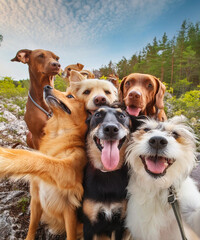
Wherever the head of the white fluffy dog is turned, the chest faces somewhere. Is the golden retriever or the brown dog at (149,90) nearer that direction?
the golden retriever

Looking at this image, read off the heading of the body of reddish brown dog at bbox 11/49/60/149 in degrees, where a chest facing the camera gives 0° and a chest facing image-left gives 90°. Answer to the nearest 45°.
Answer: approximately 315°

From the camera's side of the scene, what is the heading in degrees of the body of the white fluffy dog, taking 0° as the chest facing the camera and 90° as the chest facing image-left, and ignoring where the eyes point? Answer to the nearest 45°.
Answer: approximately 0°

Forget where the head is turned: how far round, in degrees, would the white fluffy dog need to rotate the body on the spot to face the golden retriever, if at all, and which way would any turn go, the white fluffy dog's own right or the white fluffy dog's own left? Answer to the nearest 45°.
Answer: approximately 90° to the white fluffy dog's own right

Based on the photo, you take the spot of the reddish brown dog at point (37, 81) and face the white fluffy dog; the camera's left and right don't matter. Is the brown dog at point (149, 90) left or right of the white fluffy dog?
left

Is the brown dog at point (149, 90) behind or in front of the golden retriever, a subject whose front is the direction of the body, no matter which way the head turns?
behind

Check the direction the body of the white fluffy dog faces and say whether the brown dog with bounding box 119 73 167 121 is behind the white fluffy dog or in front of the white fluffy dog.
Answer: behind

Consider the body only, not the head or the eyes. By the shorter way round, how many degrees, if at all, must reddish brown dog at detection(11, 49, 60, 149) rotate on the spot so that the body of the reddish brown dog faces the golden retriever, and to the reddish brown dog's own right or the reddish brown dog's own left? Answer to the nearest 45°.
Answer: approximately 45° to the reddish brown dog's own right

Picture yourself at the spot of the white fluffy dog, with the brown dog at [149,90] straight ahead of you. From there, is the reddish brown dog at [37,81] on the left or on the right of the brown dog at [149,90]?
left

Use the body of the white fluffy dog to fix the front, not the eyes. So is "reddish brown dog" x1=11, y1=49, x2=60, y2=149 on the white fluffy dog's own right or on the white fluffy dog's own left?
on the white fluffy dog's own right
